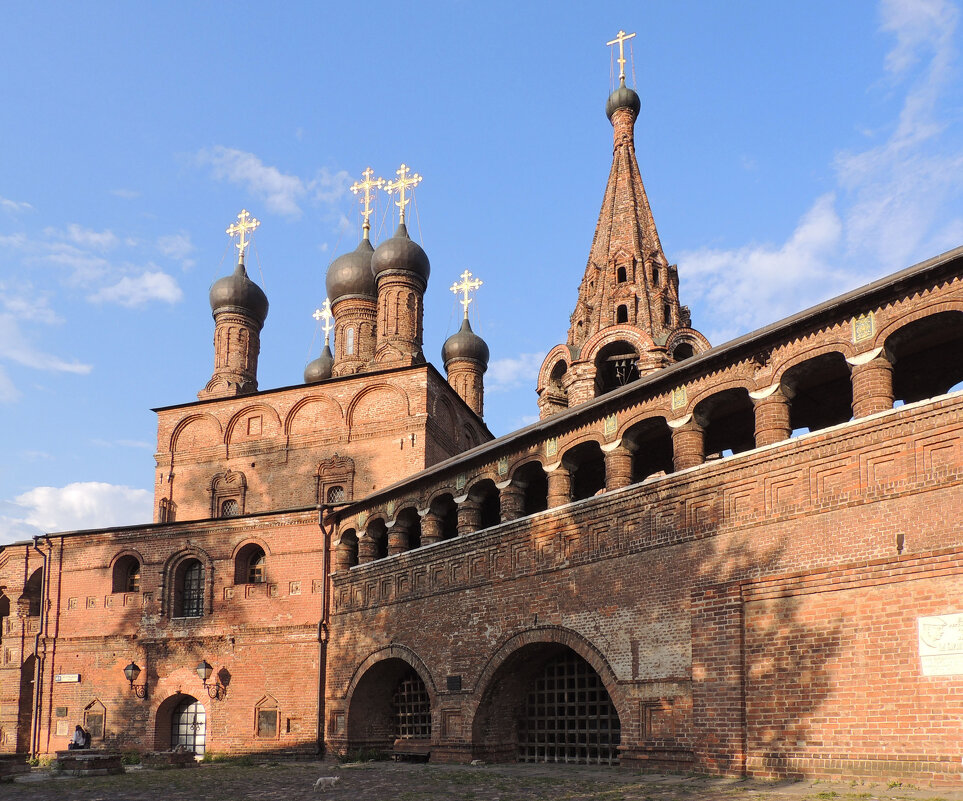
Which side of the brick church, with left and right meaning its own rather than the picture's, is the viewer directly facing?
front
